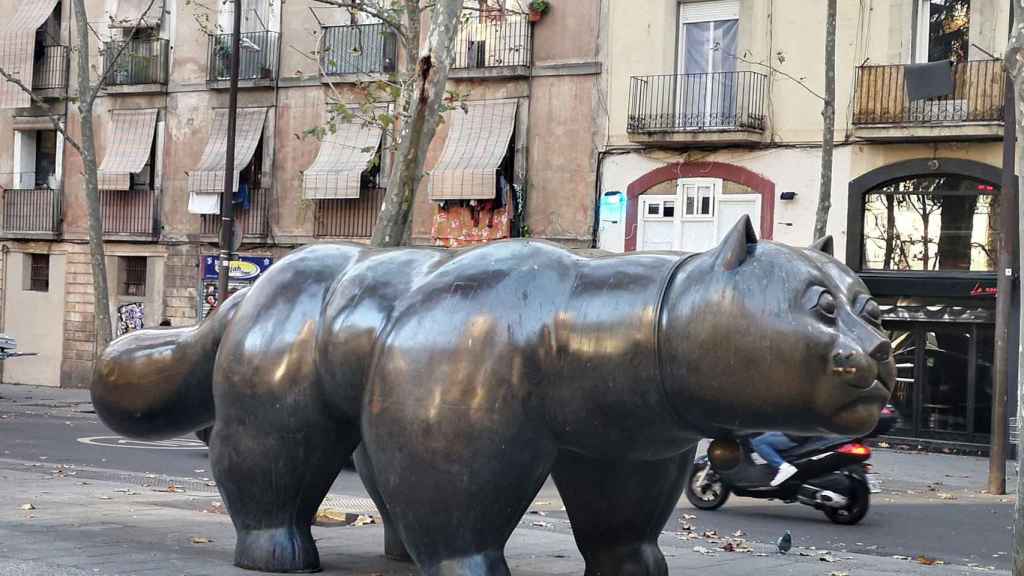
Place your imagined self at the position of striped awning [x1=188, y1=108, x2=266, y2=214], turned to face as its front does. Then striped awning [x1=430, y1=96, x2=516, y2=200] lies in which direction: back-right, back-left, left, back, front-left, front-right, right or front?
front-left

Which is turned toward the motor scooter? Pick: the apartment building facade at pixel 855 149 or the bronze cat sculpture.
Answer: the apartment building facade

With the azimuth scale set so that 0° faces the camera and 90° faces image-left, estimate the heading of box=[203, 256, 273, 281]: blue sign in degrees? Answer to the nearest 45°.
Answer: approximately 0°

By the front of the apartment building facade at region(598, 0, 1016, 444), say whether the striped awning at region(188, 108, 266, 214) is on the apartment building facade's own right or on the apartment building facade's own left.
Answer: on the apartment building facade's own right

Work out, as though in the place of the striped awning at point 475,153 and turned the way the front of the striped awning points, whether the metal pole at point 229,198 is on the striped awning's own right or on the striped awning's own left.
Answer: on the striped awning's own right

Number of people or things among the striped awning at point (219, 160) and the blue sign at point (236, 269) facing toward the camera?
2

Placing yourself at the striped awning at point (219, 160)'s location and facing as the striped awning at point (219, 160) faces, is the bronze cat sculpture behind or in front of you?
in front

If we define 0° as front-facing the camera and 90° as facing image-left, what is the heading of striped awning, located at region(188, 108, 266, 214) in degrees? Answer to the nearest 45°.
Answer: approximately 0°

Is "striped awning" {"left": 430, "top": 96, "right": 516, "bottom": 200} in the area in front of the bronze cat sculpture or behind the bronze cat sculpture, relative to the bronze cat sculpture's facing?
behind

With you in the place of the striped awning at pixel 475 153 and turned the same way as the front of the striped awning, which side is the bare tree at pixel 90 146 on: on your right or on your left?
on your right

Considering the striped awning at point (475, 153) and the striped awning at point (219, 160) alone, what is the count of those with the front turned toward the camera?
2
